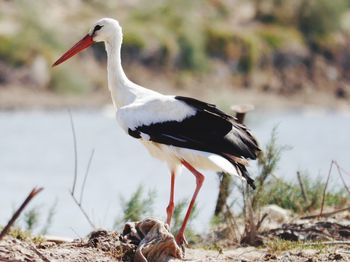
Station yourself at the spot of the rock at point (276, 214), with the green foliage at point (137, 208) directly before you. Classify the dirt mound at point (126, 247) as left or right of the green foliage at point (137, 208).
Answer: left

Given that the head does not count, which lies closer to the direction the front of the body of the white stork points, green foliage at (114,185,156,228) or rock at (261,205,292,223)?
the green foliage

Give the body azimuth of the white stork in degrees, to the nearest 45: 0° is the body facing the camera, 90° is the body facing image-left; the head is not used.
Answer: approximately 90°

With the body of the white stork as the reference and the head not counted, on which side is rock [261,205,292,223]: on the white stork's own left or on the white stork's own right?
on the white stork's own right
